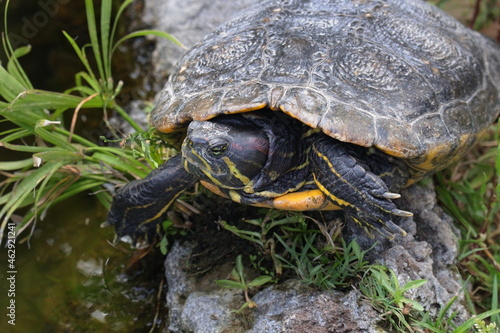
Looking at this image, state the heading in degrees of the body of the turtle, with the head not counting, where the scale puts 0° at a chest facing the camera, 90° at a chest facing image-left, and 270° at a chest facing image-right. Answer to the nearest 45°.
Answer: approximately 45°

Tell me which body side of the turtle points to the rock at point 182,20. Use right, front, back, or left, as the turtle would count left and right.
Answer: right

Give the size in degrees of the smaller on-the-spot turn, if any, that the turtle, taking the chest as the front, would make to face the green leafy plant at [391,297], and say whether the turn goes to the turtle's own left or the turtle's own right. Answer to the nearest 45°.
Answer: approximately 90° to the turtle's own left
